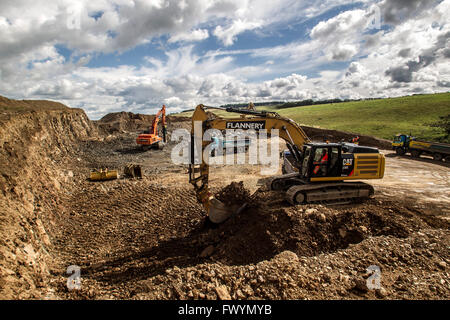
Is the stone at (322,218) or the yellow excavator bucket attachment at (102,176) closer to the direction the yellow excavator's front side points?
the yellow excavator bucket attachment

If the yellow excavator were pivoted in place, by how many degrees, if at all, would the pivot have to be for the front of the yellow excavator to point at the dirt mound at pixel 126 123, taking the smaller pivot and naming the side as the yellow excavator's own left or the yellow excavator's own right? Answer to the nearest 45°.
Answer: approximately 45° to the yellow excavator's own right

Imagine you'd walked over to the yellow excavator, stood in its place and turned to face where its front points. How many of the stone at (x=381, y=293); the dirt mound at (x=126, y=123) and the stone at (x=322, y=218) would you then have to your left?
2

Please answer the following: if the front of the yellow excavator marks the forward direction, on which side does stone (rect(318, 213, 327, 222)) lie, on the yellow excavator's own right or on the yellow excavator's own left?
on the yellow excavator's own left

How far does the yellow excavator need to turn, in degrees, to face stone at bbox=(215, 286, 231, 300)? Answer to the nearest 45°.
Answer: approximately 90° to its left

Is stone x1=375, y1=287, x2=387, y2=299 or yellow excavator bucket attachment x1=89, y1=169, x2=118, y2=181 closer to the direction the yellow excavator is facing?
the yellow excavator bucket attachment

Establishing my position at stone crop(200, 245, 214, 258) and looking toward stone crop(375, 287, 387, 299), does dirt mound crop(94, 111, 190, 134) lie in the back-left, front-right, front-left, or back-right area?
back-left

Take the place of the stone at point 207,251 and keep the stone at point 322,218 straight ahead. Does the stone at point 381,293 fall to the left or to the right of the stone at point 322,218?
right

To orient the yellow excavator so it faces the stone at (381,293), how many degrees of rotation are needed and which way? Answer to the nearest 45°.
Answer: approximately 90° to its left

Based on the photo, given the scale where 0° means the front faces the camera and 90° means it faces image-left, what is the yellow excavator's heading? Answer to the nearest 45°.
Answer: approximately 90°

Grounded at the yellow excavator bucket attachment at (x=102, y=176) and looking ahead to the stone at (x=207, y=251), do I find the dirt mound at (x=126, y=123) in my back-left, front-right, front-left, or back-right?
back-left

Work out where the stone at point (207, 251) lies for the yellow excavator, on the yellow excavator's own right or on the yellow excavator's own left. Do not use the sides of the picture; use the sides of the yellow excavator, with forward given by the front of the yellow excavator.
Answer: on the yellow excavator's own left
